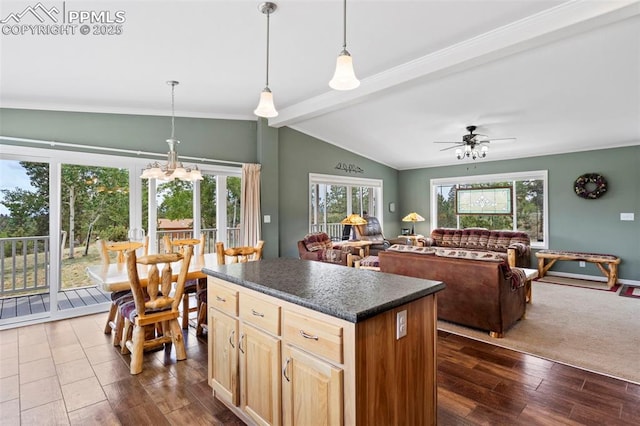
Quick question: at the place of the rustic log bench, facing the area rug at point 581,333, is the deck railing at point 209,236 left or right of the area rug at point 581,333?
right

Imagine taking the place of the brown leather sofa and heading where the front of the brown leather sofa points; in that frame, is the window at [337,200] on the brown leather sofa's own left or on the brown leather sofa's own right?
on the brown leather sofa's own left

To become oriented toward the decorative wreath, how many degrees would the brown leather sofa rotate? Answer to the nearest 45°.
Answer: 0° — it already faces it

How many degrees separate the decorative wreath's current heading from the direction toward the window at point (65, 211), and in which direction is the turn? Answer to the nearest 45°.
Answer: approximately 45° to its right

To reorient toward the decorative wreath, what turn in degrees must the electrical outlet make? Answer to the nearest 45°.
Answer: approximately 90° to its left

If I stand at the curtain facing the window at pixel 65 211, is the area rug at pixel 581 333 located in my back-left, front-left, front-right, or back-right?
back-left

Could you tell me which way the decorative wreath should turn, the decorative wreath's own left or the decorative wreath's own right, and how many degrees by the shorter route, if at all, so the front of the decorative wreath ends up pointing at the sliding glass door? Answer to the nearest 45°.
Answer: approximately 45° to the decorative wreath's own right

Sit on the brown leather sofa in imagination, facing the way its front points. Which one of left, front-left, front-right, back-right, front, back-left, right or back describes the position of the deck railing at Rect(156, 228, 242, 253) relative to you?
back-left

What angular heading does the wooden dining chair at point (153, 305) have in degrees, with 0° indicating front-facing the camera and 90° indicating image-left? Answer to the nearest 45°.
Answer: approximately 135°

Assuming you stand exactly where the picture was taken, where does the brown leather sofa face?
facing away from the viewer and to the right of the viewer

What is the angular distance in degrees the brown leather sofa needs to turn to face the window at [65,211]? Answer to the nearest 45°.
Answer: approximately 135° to its left

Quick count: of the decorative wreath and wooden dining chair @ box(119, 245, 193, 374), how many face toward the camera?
1
